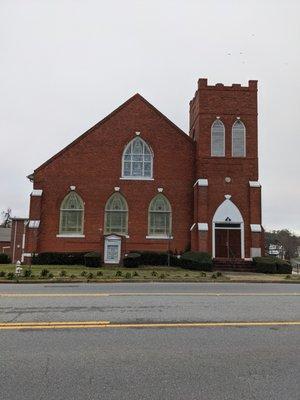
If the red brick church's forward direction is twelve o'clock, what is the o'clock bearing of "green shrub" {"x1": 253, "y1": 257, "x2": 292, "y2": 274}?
The green shrub is roughly at 10 o'clock from the red brick church.

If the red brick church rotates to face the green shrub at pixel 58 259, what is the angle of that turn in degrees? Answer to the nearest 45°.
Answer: approximately 90° to its right

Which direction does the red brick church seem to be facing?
toward the camera
